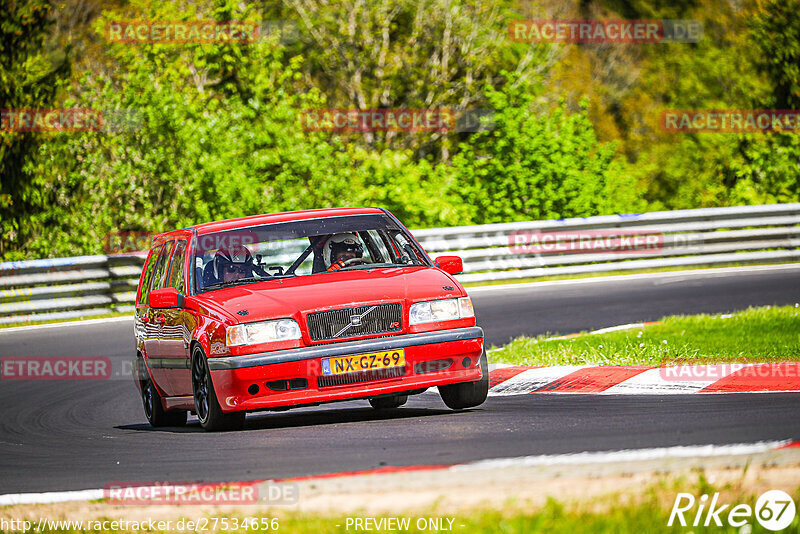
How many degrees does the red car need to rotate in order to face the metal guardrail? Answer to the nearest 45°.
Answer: approximately 180°

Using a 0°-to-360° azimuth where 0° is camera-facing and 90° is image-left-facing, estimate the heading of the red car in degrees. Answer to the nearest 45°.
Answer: approximately 0°
